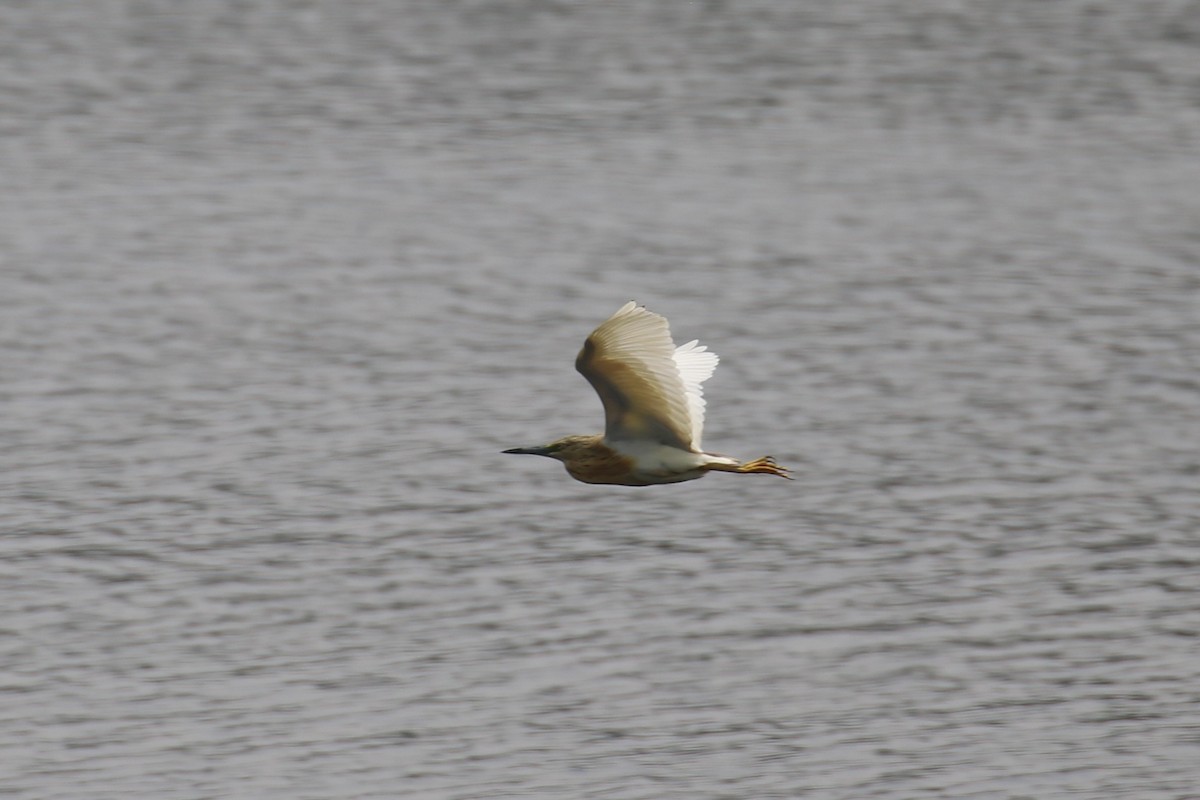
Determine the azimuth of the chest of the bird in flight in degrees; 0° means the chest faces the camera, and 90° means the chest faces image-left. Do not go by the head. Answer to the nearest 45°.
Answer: approximately 90°
